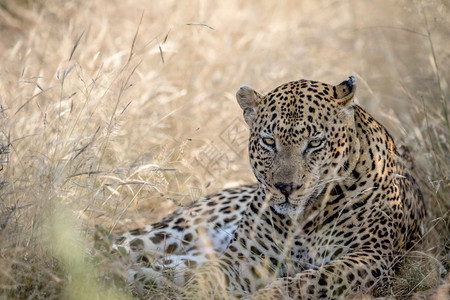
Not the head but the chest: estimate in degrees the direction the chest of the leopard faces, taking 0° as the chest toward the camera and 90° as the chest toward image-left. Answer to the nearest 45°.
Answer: approximately 0°
